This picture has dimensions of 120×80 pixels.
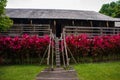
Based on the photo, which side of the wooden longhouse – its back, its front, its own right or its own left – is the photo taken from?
front

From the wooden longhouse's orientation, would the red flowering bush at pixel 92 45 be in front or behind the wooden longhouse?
in front
